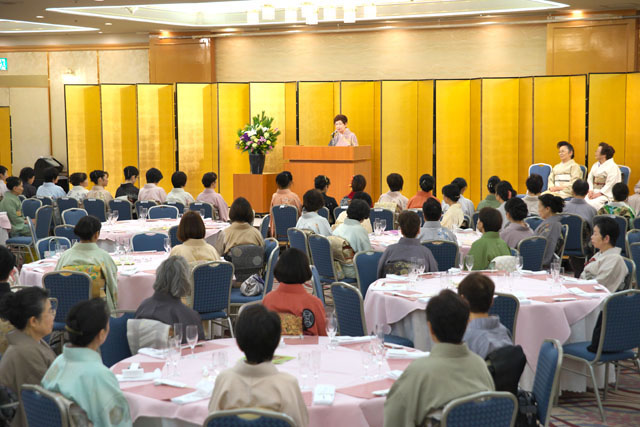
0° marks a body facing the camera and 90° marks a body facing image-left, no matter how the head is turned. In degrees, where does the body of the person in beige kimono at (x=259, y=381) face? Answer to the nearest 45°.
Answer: approximately 180°

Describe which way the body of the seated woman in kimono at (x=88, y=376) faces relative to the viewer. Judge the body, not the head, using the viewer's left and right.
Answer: facing away from the viewer and to the right of the viewer

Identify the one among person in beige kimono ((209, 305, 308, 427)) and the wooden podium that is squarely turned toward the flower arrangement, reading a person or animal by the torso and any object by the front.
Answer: the person in beige kimono

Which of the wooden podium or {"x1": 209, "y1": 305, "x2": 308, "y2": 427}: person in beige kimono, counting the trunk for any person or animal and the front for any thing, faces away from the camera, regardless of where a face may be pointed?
the person in beige kimono

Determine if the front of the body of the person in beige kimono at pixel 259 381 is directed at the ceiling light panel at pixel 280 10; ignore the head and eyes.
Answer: yes

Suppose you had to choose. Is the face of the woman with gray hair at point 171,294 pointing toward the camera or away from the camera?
away from the camera

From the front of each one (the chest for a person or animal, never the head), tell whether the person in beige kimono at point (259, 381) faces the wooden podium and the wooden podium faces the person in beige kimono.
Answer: yes

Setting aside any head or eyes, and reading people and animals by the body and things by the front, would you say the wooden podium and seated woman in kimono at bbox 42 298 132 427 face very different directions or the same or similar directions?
very different directions

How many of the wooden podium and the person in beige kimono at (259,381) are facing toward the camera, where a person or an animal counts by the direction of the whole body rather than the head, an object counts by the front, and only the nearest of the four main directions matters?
1

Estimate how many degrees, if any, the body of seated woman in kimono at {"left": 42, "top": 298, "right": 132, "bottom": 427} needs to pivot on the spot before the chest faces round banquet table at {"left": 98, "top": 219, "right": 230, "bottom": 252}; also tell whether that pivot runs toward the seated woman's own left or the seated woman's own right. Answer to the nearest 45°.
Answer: approximately 45° to the seated woman's own left

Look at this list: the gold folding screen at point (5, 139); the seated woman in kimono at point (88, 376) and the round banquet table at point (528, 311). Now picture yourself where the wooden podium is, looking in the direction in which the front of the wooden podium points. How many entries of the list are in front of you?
2

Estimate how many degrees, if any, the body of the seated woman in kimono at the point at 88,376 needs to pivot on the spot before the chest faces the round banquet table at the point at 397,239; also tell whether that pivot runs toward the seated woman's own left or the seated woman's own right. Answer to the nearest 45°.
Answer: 0° — they already face it

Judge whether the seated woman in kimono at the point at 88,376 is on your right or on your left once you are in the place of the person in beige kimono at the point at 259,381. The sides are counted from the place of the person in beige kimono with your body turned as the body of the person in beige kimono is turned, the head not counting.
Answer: on your left
